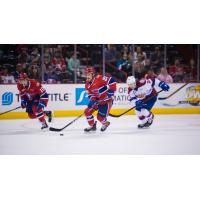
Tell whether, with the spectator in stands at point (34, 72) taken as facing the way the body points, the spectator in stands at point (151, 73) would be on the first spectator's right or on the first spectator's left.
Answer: on the first spectator's left

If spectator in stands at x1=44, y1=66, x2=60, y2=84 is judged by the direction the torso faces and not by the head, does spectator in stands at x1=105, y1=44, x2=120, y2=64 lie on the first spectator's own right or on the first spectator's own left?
on the first spectator's own left

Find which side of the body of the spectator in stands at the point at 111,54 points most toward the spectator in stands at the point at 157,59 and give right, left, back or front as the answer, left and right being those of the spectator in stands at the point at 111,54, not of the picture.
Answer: left

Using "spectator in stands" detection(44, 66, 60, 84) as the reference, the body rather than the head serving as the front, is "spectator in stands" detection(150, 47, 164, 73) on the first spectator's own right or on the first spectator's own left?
on the first spectator's own left

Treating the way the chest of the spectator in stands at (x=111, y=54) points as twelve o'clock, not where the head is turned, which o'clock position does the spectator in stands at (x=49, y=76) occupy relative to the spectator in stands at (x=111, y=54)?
the spectator in stands at (x=49, y=76) is roughly at 3 o'clock from the spectator in stands at (x=111, y=54).

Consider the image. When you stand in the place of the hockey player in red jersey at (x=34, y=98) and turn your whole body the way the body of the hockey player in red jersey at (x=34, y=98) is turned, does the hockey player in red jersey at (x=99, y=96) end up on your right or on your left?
on your left

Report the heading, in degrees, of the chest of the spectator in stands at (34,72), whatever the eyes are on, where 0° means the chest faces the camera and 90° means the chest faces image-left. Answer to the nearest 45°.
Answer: approximately 0°
